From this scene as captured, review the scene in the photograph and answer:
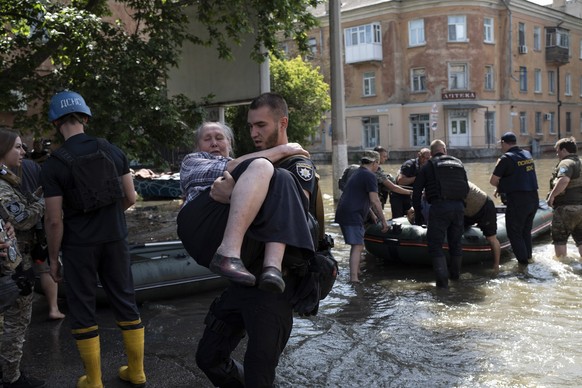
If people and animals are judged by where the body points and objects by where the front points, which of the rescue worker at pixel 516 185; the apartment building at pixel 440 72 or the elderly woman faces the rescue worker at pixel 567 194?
the apartment building

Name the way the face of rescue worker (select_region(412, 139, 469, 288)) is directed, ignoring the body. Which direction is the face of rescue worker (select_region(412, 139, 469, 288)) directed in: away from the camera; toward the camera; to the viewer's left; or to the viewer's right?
away from the camera

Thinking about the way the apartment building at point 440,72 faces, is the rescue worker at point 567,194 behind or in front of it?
in front

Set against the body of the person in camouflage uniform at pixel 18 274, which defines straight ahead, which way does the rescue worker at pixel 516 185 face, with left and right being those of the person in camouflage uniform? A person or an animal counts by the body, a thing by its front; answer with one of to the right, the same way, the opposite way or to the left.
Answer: to the left

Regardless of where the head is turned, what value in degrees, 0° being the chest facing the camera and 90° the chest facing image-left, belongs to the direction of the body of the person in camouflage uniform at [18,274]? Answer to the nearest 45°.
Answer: approximately 270°

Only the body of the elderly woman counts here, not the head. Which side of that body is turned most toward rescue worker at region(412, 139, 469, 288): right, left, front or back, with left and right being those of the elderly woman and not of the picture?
left

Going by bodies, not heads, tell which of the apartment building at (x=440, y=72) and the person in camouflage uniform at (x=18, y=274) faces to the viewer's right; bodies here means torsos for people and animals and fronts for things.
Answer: the person in camouflage uniform

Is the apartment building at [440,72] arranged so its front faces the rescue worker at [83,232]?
yes

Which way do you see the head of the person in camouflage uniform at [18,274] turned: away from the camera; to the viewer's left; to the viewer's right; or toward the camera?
to the viewer's right

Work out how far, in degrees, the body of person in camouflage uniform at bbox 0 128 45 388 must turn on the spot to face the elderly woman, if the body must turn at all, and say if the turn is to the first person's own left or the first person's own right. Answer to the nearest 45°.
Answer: approximately 45° to the first person's own right

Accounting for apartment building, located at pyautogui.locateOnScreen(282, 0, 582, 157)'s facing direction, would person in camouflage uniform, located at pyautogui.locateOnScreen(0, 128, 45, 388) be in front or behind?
in front

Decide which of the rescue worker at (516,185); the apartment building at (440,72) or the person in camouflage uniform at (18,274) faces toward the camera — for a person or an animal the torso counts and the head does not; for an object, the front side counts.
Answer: the apartment building

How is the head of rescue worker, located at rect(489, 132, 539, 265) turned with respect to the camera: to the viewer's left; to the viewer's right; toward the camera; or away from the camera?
to the viewer's left

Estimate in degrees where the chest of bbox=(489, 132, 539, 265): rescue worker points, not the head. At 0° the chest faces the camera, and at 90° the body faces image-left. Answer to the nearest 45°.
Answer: approximately 135°

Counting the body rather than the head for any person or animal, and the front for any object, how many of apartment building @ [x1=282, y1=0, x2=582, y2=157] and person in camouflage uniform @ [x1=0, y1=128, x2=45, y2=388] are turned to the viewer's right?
1

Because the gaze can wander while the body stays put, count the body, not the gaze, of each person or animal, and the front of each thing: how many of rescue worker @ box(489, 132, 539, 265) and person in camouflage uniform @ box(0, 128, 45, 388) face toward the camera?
0

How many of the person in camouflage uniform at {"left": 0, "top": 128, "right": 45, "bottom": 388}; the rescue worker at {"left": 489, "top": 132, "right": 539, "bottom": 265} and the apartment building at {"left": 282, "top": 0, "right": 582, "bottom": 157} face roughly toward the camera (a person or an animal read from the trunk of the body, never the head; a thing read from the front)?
1

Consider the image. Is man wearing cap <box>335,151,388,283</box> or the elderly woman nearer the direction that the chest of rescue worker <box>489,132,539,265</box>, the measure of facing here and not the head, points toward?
the man wearing cap
